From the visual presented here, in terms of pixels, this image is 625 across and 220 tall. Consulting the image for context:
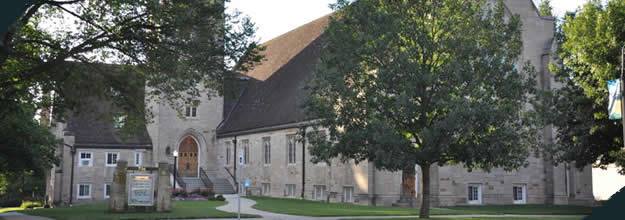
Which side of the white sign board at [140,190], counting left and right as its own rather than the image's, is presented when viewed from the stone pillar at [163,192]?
left

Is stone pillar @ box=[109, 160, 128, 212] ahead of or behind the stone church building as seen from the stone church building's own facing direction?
ahead

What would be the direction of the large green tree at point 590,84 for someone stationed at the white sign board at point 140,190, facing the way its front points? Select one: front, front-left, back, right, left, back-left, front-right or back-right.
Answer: left

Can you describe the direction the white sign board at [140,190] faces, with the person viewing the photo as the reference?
facing the viewer

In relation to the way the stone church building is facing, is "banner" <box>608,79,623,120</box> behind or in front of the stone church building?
in front

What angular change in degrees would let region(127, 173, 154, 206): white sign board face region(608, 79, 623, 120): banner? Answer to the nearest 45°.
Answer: approximately 45° to its left

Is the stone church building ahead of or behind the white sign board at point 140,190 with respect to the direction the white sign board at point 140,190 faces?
behind

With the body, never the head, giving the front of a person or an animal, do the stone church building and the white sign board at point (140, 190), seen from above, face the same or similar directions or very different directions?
same or similar directions

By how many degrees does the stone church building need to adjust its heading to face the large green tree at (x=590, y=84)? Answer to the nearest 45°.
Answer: approximately 45° to its left

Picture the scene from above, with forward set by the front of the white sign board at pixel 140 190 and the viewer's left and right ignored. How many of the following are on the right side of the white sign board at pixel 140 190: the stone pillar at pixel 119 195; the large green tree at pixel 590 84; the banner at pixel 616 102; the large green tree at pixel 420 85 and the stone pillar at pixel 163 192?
1

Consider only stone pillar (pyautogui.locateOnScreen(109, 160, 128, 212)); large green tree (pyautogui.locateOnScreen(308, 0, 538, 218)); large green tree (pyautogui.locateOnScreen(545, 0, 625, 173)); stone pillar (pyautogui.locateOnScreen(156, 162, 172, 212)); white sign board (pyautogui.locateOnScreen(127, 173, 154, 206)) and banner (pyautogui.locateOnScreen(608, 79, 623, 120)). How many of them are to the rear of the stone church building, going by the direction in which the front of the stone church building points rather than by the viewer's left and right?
0

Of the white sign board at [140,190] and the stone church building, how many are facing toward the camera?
2

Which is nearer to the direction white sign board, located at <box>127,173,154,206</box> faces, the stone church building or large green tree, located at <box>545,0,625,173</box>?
the large green tree
